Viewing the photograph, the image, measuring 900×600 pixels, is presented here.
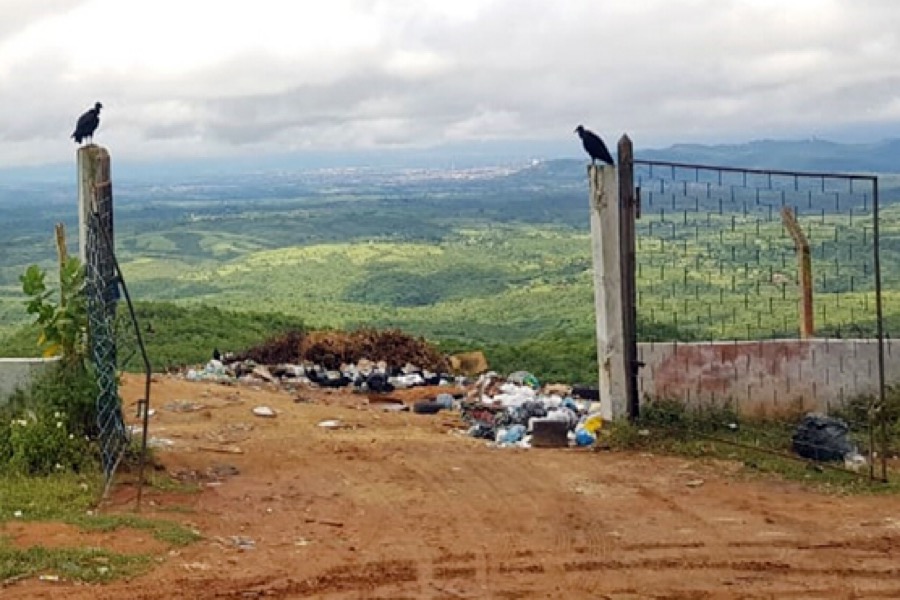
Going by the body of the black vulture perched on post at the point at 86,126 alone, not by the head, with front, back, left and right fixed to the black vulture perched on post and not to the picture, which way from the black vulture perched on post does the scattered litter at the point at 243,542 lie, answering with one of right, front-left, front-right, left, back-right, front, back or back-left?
right

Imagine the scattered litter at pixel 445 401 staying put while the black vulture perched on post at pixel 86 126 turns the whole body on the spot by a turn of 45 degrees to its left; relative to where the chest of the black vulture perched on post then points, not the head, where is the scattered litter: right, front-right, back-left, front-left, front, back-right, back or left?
front

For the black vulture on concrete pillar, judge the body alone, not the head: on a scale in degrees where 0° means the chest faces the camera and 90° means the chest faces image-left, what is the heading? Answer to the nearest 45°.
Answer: approximately 90°

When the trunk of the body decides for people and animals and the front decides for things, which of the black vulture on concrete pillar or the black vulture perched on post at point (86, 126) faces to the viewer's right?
the black vulture perched on post

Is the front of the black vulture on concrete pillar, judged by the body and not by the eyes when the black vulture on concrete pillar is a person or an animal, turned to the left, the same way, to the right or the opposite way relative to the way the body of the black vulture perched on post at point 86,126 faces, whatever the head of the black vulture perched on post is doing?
the opposite way

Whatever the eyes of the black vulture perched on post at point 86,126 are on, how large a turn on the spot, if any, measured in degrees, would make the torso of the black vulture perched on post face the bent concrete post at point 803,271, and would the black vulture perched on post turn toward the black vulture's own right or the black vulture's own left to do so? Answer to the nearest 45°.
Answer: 0° — it already faces it

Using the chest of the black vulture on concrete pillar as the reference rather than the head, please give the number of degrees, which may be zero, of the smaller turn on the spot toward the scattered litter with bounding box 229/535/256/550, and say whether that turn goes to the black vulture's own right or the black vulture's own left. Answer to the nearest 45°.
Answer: approximately 45° to the black vulture's own left

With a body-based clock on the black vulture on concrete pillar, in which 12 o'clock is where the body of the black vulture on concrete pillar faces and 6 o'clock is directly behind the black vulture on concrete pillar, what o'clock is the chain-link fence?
The chain-link fence is roughly at 11 o'clock from the black vulture on concrete pillar.

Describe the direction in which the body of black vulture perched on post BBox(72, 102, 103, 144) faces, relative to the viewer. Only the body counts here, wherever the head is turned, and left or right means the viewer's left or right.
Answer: facing to the right of the viewer
